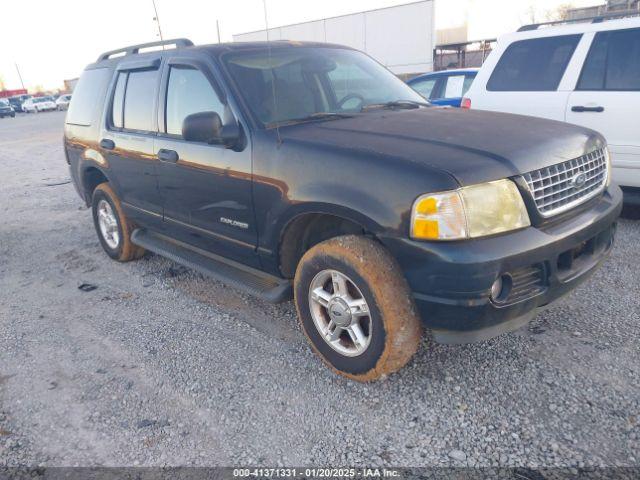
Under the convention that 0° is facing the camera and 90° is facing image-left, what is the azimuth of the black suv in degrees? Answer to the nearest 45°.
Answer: approximately 315°

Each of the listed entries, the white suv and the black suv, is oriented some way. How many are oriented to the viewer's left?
0

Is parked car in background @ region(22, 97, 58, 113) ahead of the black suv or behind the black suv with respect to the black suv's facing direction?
behind

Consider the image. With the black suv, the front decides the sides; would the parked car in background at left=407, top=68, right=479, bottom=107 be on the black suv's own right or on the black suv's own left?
on the black suv's own left

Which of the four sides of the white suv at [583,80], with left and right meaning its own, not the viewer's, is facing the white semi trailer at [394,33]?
left

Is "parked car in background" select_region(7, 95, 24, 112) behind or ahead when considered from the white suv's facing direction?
behind

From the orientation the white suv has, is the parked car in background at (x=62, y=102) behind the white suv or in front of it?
behind

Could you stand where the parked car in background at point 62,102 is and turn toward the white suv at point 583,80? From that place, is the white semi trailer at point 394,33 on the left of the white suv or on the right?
left

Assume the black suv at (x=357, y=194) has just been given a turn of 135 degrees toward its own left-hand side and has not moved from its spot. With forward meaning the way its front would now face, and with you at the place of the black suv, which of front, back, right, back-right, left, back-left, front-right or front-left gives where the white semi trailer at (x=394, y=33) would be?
front

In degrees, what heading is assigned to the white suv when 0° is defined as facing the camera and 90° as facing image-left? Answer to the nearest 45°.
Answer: approximately 270°

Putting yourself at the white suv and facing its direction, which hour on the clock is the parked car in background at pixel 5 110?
The parked car in background is roughly at 7 o'clock from the white suv.
